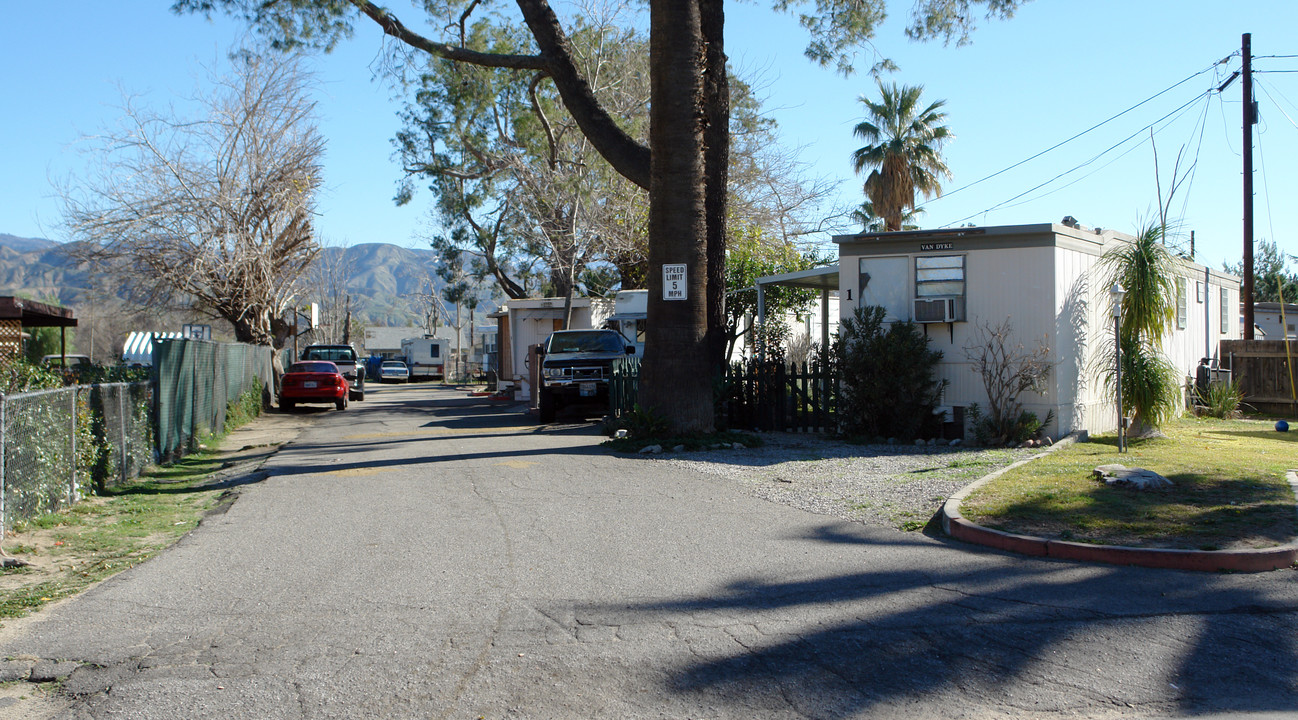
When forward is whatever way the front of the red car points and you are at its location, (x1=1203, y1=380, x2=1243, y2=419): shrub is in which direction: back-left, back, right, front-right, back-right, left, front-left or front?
back-right

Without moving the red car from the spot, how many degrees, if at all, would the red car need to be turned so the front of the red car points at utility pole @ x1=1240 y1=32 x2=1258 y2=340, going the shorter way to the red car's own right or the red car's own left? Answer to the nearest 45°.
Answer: approximately 135° to the red car's own right

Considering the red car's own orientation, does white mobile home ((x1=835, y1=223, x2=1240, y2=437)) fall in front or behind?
behind

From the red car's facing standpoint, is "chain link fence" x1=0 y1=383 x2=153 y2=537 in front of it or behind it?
behind

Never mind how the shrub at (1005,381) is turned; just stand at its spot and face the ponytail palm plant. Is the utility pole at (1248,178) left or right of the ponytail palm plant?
left

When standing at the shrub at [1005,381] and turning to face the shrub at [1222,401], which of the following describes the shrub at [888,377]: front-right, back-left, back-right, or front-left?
back-left

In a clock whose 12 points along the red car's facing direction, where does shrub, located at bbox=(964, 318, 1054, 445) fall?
The shrub is roughly at 5 o'clock from the red car.

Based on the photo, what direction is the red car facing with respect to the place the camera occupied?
facing away from the viewer

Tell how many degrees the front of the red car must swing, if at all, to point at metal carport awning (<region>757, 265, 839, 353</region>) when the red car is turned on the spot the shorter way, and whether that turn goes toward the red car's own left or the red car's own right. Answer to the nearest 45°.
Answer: approximately 135° to the red car's own right

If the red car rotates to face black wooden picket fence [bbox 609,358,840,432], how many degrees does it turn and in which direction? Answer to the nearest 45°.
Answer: approximately 135° to its right

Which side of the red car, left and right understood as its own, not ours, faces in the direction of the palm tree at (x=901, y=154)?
right

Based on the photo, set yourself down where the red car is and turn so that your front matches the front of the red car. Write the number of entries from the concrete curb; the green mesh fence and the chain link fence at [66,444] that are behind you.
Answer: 3

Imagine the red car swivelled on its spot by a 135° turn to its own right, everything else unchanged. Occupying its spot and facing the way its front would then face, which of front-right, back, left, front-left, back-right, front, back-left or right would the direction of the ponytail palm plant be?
front
